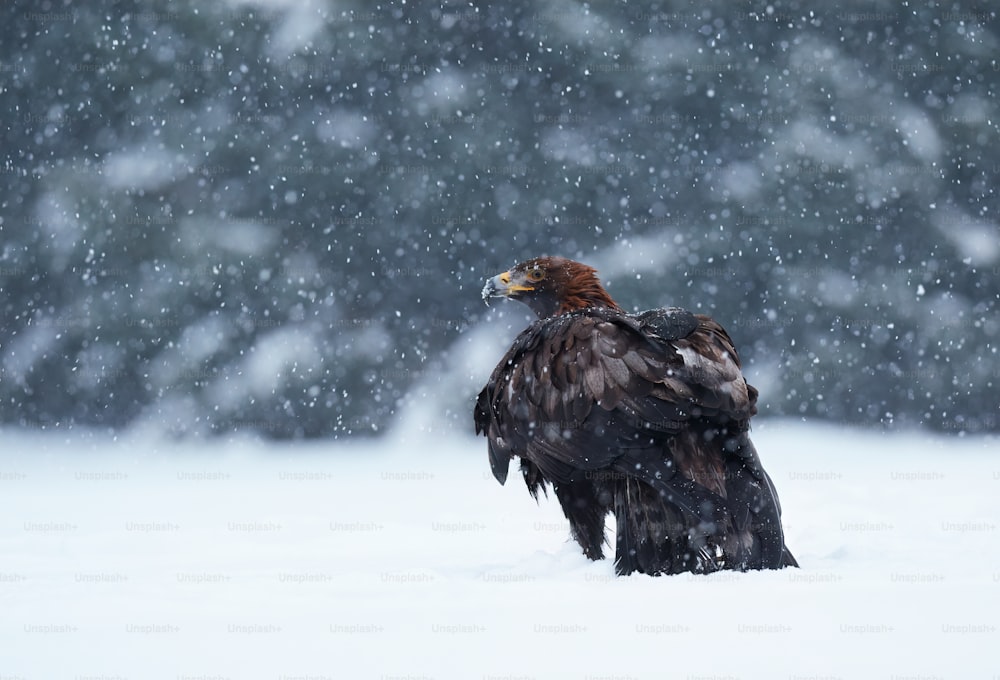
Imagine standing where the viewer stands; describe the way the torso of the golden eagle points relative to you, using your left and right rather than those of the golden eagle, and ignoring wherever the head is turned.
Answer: facing away from the viewer and to the left of the viewer
